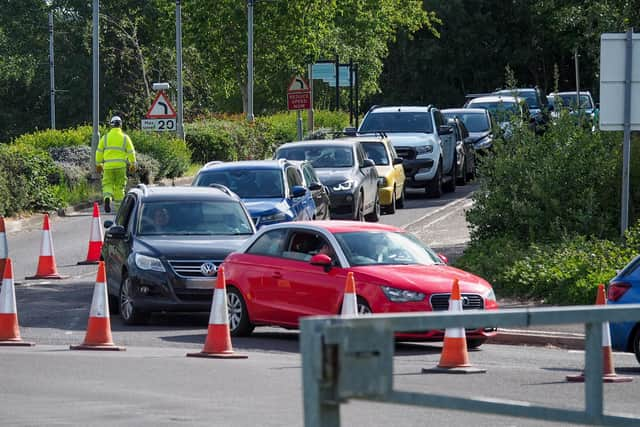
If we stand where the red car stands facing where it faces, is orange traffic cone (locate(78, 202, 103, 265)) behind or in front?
behind

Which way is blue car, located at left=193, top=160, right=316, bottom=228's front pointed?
toward the camera

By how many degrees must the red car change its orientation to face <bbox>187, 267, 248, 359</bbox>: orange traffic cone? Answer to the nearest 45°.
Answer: approximately 90° to its right

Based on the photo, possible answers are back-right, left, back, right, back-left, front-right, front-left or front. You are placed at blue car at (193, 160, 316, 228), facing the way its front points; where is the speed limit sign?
back

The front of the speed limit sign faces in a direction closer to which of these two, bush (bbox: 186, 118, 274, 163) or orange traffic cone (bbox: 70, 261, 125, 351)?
the orange traffic cone

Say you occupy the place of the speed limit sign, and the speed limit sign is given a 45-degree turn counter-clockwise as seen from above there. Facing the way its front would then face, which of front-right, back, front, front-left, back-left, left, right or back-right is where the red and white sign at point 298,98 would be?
left

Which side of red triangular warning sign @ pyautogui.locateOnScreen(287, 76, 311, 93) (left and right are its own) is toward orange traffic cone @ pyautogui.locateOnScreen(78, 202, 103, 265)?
front

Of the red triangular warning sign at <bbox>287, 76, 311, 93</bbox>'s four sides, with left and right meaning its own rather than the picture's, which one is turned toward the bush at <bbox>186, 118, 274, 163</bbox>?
right

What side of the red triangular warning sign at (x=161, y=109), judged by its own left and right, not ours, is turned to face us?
front

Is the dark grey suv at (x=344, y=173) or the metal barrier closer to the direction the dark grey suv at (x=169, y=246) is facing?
the metal barrier

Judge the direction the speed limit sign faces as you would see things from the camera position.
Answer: facing the viewer

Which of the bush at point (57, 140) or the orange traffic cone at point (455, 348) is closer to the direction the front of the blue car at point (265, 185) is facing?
the orange traffic cone

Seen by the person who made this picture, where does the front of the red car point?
facing the viewer and to the right of the viewer

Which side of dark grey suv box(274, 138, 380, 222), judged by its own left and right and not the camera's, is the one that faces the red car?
front

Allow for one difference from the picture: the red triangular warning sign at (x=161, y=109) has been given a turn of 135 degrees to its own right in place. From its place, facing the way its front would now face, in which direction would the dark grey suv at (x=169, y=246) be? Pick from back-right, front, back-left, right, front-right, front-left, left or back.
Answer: back-left

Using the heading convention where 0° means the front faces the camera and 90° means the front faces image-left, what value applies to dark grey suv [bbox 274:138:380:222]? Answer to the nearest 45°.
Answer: approximately 0°

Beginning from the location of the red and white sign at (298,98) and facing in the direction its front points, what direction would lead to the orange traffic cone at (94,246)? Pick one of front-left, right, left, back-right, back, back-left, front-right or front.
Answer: front
